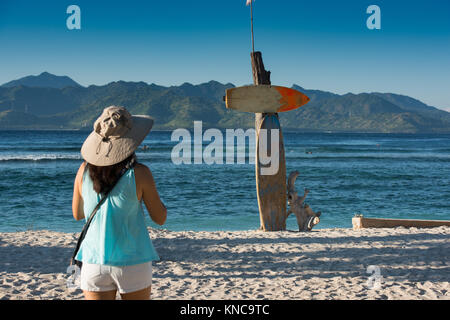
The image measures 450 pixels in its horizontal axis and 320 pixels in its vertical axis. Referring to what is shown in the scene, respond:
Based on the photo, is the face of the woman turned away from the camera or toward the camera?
away from the camera

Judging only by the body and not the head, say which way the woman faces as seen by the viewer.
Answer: away from the camera

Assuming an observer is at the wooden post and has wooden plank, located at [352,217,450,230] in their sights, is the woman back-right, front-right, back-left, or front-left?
back-right

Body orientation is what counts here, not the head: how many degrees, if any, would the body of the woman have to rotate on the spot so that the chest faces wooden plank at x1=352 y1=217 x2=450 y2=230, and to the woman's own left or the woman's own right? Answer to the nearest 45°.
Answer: approximately 45° to the woman's own right
